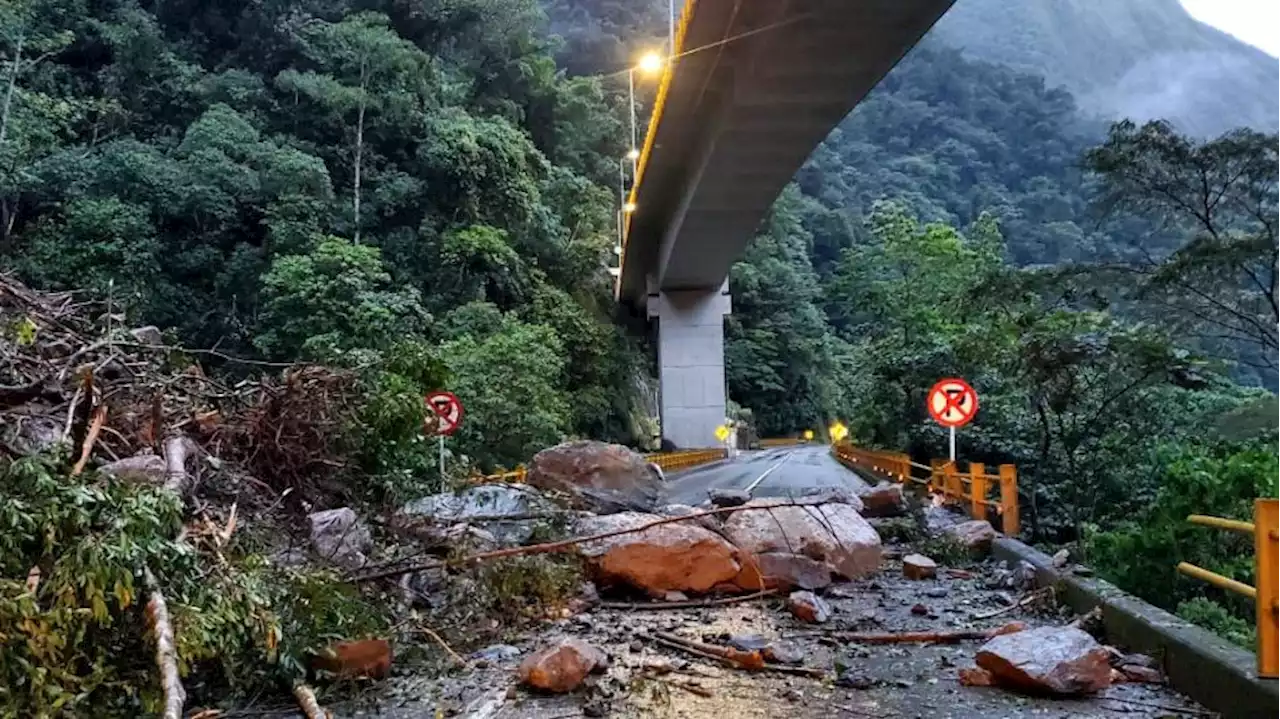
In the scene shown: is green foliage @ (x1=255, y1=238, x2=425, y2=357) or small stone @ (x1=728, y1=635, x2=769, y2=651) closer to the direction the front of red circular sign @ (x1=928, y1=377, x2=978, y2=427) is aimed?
the small stone

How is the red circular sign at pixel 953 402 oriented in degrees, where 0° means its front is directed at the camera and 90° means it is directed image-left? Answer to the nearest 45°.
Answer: approximately 0°

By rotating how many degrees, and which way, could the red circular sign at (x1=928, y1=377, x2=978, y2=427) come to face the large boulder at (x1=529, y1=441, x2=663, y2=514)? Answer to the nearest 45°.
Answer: approximately 90° to its right

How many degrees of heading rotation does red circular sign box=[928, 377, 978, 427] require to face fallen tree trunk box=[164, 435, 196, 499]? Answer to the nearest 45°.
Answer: approximately 45° to its right

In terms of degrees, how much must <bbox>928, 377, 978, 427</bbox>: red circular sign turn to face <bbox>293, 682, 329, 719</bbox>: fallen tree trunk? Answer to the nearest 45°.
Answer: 0° — it already faces it

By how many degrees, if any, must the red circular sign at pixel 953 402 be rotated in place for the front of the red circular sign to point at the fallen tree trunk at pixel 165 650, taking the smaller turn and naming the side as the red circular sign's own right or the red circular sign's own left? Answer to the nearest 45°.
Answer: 0° — it already faces it

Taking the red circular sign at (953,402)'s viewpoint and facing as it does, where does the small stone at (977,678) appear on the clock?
The small stone is roughly at 12 o'clock from the red circular sign.

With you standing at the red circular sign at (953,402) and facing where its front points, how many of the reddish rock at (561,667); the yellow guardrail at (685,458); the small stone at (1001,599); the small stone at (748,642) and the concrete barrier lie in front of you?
4

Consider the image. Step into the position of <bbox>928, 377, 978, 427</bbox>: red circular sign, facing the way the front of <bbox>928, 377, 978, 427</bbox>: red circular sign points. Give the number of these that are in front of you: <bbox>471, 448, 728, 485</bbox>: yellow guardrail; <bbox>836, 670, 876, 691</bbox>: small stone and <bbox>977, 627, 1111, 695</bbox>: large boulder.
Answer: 2

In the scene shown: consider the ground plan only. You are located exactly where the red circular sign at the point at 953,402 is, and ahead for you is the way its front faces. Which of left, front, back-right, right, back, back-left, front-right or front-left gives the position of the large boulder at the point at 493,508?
front-right

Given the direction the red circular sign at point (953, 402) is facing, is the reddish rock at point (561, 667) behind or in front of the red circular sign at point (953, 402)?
in front

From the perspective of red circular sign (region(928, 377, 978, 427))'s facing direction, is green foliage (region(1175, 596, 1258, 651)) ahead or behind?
ahead

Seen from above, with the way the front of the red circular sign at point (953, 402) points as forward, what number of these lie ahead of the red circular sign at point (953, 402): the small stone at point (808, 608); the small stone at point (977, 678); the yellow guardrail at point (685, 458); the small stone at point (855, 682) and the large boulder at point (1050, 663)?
4

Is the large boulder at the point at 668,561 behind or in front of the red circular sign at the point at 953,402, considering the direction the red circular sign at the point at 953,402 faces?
in front
